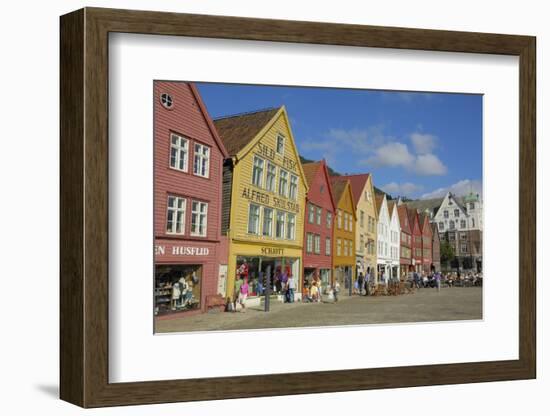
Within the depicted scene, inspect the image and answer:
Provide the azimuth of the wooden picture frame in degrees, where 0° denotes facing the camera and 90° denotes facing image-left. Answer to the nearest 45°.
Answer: approximately 315°
